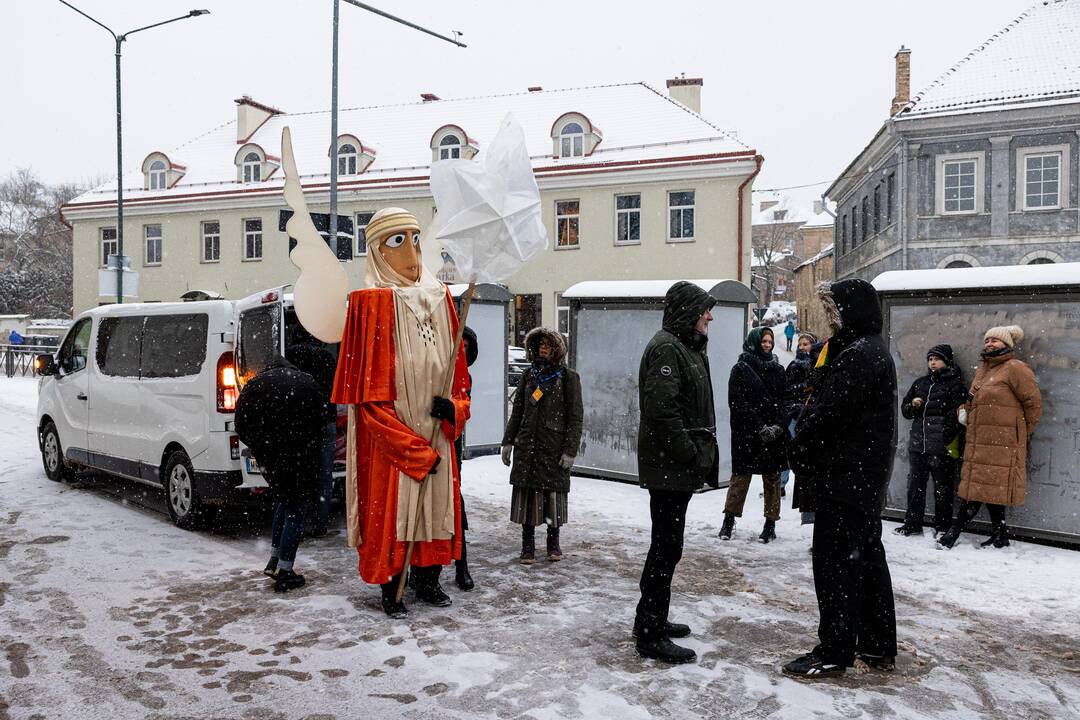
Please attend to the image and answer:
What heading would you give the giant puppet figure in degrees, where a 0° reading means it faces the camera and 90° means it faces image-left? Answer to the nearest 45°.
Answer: approximately 315°

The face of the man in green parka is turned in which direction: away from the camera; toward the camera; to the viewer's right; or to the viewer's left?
to the viewer's right

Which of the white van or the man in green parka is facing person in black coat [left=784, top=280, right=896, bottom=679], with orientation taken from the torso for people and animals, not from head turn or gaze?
the man in green parka

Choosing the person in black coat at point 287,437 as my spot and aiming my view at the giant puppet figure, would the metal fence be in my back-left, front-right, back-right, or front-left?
back-left

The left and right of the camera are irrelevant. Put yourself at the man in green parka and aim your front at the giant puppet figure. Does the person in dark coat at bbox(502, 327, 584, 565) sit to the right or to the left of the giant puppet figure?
right

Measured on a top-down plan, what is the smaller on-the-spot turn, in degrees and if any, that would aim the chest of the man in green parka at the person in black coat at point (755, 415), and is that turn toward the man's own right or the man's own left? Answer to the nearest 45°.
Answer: approximately 90° to the man's own left

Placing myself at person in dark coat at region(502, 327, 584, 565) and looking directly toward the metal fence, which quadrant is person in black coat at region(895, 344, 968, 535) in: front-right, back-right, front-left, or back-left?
back-right

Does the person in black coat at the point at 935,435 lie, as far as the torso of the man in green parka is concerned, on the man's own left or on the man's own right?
on the man's own left

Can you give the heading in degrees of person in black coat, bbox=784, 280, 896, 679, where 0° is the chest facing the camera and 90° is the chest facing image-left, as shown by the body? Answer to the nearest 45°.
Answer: approximately 90°

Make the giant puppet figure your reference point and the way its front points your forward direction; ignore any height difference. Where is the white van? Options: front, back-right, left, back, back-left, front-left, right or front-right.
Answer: back

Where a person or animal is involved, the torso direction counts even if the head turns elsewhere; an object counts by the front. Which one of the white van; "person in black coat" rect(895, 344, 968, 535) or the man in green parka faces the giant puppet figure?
the person in black coat

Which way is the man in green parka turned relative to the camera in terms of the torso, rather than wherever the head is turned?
to the viewer's right
